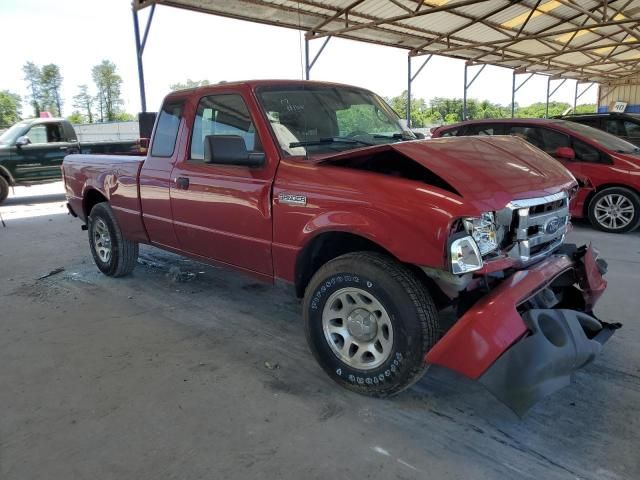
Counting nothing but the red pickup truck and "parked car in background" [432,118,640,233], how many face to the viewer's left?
0

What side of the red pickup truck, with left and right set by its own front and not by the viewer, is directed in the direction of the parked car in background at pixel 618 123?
left

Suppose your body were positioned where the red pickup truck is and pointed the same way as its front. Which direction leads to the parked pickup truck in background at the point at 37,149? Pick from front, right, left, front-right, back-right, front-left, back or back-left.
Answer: back

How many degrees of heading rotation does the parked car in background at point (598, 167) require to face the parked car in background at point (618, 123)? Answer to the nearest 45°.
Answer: approximately 135° to its left

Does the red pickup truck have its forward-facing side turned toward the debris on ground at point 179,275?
no

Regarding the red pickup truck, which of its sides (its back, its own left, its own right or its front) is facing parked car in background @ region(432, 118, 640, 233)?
left

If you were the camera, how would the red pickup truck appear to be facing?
facing the viewer and to the right of the viewer

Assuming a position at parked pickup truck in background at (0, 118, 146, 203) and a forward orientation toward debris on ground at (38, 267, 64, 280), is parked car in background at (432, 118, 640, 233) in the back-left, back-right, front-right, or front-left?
front-left

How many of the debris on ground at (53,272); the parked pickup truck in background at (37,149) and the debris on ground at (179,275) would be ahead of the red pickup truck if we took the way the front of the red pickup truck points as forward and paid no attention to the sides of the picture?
0

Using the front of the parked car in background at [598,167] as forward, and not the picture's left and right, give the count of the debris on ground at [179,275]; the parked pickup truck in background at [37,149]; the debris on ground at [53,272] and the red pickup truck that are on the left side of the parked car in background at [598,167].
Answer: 0

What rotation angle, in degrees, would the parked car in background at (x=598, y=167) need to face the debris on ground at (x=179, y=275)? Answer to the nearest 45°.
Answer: approximately 90° to its right

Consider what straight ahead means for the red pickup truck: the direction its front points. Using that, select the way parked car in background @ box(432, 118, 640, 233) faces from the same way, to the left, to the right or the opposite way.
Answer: the same way
